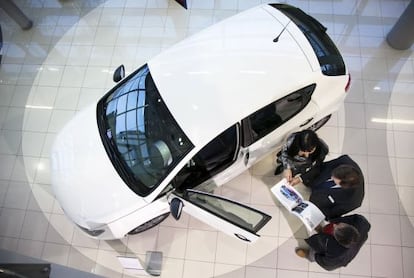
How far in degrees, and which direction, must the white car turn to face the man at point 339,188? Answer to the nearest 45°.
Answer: approximately 135° to its left

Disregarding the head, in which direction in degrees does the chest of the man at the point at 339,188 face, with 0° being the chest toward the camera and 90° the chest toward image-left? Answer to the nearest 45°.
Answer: approximately 90°

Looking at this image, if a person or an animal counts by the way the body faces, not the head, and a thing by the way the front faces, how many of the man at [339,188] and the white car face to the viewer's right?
0

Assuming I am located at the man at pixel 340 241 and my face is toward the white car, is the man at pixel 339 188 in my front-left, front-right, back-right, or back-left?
front-right

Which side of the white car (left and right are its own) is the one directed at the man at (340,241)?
left

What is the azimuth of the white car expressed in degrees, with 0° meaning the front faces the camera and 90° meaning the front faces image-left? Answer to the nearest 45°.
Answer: approximately 45°
